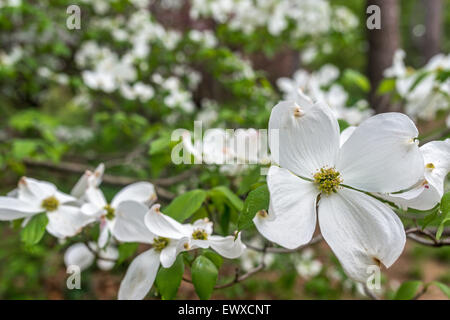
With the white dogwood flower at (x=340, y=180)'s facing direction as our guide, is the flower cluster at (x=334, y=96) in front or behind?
behind

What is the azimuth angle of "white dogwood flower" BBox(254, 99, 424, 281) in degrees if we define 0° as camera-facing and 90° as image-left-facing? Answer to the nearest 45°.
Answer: approximately 0°

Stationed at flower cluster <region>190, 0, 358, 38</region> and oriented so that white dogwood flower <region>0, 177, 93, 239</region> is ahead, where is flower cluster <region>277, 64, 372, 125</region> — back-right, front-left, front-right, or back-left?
front-left
